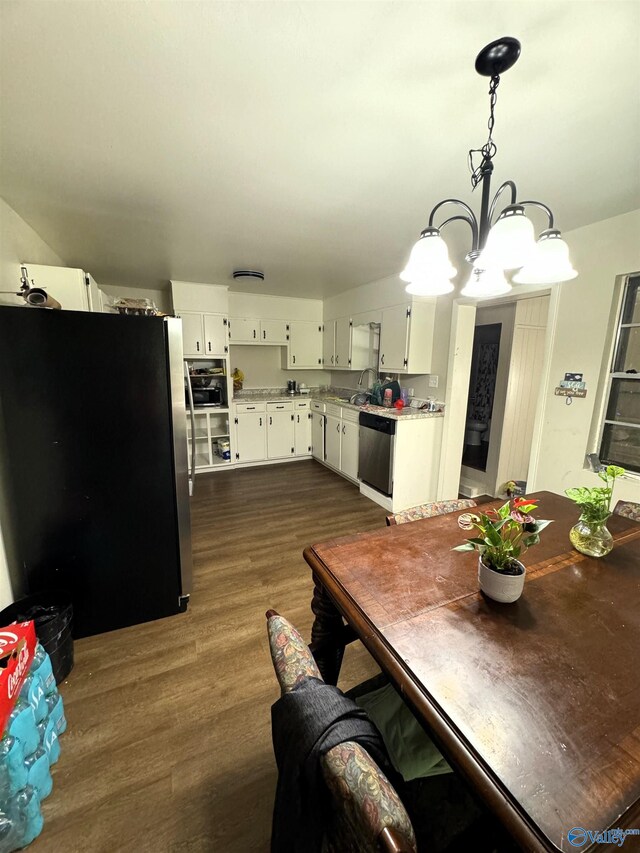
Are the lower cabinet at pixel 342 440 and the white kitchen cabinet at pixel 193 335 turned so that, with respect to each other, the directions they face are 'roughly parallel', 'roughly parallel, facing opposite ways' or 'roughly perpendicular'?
roughly perpendicular

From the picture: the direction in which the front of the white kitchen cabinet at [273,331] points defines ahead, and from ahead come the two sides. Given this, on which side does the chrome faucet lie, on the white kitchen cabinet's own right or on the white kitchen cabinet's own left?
on the white kitchen cabinet's own left

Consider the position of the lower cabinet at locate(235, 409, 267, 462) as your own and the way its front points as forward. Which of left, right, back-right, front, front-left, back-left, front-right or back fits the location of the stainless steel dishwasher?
front-left

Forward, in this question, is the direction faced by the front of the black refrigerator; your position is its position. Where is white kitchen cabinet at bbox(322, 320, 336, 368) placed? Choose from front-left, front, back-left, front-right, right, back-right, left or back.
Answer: front-left

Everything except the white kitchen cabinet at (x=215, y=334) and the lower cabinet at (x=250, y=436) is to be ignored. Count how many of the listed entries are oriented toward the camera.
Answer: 2

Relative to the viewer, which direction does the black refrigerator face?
to the viewer's right

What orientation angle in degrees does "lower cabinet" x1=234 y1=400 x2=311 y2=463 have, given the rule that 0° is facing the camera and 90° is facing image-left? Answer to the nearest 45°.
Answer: approximately 0°

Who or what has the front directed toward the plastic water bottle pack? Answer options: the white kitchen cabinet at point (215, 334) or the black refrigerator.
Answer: the white kitchen cabinet

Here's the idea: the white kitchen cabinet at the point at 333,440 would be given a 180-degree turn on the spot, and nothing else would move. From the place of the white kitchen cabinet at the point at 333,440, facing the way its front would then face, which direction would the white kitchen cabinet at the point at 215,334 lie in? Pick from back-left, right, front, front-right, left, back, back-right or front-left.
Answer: back-left
